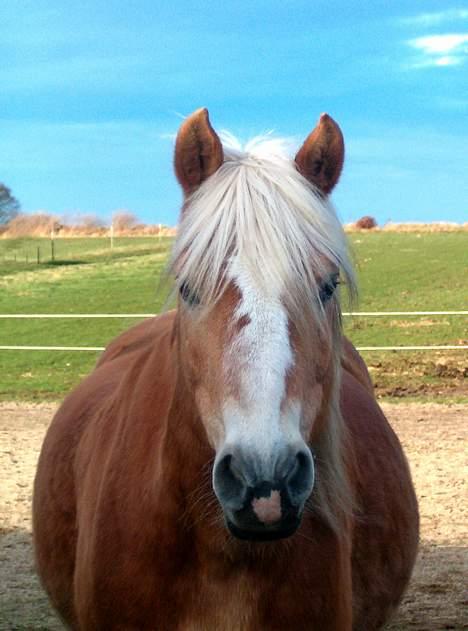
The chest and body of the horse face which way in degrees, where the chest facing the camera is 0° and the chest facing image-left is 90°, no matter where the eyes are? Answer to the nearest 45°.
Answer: approximately 0°
